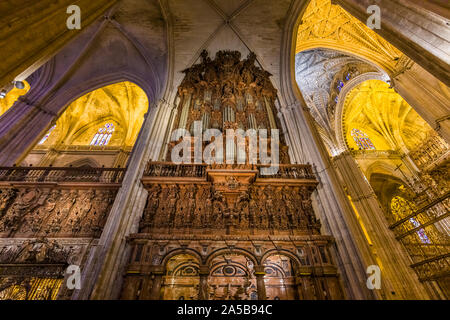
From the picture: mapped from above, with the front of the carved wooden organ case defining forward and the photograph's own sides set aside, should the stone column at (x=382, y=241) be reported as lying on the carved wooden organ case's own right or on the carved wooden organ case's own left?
on the carved wooden organ case's own left

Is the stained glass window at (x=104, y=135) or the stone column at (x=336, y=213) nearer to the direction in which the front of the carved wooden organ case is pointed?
the stone column

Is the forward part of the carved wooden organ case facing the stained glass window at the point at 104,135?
no

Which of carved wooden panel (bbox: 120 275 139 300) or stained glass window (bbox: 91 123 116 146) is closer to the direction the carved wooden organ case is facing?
the carved wooden panel

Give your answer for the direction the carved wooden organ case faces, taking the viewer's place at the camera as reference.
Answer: facing the viewer

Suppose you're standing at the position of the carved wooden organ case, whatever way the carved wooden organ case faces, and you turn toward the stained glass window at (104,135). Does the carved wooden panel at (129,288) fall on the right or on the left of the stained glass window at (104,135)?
left

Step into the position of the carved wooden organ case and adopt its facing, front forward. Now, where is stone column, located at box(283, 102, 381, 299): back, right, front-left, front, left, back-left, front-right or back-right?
left
